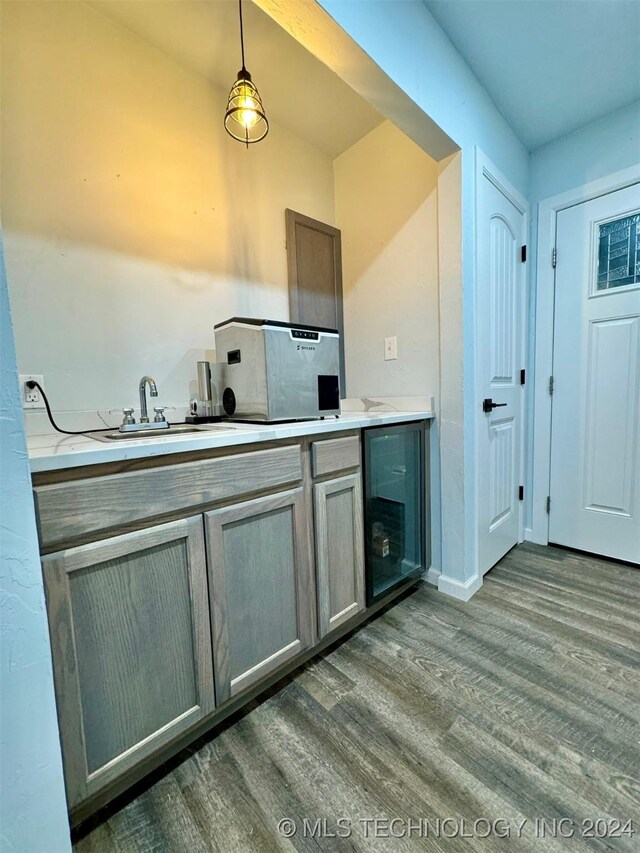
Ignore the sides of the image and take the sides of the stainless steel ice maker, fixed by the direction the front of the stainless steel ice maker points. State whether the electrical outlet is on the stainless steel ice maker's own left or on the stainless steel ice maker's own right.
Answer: on the stainless steel ice maker's own right

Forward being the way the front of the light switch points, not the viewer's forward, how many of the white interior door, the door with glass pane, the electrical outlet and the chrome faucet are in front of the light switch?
2

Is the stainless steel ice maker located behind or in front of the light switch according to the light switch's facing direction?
in front

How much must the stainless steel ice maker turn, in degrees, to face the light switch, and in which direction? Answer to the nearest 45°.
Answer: approximately 90° to its left

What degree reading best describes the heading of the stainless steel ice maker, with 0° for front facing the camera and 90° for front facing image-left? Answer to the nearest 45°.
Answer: approximately 315°

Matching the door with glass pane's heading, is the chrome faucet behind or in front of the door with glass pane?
in front

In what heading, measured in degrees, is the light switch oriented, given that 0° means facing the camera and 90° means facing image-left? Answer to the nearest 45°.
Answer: approximately 45°

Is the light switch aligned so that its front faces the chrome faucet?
yes

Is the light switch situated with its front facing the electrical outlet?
yes
